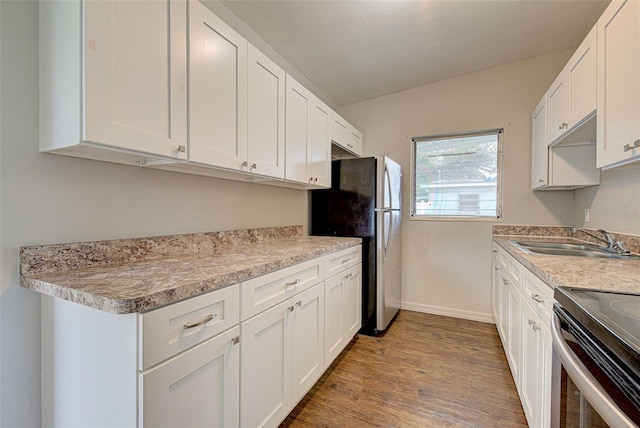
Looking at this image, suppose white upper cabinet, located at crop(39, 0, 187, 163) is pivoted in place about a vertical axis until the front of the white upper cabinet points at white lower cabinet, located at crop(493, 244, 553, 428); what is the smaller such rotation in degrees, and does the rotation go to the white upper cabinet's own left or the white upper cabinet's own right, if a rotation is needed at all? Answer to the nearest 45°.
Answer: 0° — it already faces it

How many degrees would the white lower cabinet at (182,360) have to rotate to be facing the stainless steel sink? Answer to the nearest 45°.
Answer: approximately 45° to its left

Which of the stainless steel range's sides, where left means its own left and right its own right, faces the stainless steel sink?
right

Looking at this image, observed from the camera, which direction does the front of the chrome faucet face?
facing to the left of the viewer

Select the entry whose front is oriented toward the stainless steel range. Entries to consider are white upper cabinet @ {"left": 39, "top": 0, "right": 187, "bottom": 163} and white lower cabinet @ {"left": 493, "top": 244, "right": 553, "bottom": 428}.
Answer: the white upper cabinet

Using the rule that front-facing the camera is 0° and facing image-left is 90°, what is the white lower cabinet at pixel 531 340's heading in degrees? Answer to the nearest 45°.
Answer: approximately 90°

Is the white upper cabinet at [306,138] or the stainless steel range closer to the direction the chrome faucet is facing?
the white upper cabinet

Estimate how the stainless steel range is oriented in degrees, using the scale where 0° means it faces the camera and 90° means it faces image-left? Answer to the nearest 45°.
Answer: approximately 90°

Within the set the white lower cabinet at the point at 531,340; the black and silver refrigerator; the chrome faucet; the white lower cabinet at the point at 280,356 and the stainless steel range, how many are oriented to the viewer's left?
3

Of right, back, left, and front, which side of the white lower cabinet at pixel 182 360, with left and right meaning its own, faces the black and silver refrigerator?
left

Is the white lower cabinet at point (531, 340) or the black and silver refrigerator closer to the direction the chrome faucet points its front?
the black and silver refrigerator

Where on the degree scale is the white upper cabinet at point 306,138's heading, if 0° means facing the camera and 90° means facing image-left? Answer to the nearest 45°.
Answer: approximately 315°
